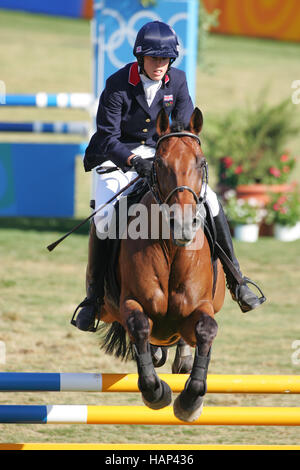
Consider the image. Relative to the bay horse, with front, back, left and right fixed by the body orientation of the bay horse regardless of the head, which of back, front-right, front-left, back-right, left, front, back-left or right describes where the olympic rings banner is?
back

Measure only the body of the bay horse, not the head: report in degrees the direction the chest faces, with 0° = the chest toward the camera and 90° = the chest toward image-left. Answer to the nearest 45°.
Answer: approximately 0°

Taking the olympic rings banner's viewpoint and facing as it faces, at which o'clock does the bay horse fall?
The bay horse is roughly at 12 o'clock from the olympic rings banner.

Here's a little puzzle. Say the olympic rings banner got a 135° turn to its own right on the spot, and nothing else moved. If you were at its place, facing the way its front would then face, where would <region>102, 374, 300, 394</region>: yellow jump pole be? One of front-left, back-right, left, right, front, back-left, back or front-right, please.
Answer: back-left

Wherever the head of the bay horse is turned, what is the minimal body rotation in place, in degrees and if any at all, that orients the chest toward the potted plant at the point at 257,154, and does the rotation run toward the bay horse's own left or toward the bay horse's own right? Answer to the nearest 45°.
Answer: approximately 180°

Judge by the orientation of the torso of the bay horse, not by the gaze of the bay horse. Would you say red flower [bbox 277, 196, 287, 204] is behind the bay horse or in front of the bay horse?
behind

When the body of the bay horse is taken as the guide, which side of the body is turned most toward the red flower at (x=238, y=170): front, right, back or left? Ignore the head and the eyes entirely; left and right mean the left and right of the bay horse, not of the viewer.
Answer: back

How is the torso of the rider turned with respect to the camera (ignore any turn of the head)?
toward the camera

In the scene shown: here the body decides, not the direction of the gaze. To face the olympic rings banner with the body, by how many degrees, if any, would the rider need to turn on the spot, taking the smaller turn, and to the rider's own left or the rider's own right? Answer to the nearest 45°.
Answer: approximately 180°
